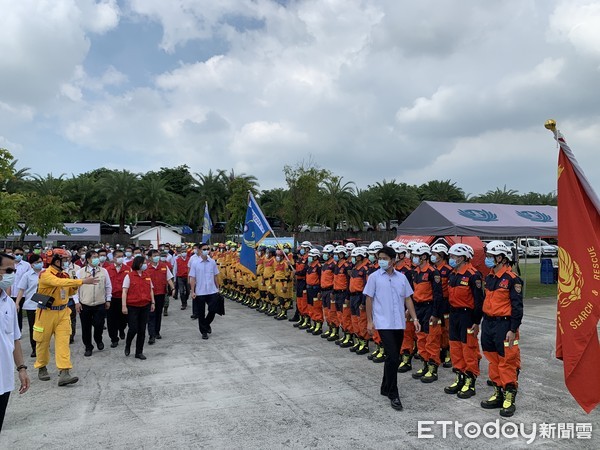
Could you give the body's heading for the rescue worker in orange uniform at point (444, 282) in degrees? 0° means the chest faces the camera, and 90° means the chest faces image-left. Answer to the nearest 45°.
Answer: approximately 45°

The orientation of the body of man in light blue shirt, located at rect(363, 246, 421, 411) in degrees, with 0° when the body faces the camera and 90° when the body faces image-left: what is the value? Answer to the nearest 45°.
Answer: approximately 0°

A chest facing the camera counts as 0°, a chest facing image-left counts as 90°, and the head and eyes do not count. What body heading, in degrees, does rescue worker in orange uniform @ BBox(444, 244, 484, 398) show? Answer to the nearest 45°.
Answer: approximately 45°

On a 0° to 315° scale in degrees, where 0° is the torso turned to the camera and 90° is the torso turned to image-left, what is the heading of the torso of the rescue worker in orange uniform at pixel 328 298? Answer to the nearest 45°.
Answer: approximately 45°

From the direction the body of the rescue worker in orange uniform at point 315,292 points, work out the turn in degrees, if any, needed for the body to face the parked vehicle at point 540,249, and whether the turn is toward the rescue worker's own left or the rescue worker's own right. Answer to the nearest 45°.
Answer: approximately 180°

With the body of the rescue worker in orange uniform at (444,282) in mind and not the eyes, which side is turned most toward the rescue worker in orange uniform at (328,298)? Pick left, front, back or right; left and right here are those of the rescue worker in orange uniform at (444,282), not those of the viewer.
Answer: right

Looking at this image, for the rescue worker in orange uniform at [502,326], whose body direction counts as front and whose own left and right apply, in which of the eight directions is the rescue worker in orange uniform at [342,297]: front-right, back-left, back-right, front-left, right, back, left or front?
right

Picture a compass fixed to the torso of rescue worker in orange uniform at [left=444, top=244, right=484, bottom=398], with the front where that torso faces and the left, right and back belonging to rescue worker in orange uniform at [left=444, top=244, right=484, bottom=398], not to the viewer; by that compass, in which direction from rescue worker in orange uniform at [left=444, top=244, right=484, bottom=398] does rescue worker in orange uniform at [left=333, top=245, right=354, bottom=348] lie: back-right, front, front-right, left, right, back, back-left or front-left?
right

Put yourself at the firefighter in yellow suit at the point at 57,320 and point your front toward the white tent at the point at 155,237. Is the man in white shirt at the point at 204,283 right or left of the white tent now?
right

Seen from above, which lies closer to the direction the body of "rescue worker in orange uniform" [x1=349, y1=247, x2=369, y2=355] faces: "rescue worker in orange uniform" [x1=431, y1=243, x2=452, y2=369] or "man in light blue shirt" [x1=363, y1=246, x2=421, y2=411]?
the man in light blue shirt

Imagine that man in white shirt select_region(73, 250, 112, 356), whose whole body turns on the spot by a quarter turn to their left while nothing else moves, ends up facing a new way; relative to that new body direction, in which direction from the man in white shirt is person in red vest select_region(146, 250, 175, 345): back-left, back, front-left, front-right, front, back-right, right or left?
front-left

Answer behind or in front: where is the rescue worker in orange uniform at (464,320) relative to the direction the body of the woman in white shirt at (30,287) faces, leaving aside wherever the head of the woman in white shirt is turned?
in front

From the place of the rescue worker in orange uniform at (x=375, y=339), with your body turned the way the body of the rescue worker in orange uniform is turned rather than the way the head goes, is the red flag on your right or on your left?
on your left

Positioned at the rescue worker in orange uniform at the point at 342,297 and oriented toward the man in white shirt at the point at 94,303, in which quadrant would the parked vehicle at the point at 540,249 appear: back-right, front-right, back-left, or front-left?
back-right
